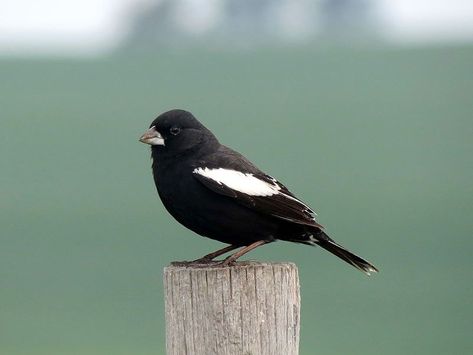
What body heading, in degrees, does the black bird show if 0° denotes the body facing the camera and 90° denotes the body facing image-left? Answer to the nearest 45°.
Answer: approximately 90°
